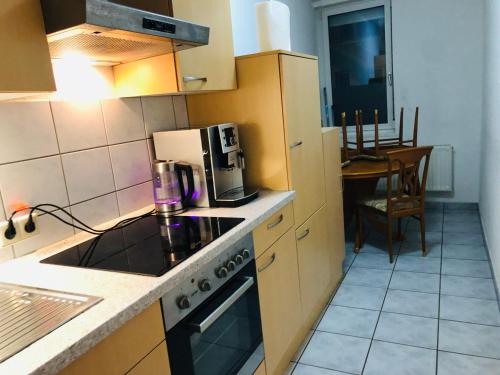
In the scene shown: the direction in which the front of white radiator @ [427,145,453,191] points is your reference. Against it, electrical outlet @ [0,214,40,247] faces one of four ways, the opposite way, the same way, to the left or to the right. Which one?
to the left

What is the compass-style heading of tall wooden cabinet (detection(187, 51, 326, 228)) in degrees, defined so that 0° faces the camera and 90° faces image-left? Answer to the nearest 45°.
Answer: approximately 315°

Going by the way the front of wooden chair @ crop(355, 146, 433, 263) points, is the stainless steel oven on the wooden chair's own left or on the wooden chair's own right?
on the wooden chair's own left

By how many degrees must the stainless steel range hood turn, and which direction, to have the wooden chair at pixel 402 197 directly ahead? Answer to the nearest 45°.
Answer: approximately 90° to its left

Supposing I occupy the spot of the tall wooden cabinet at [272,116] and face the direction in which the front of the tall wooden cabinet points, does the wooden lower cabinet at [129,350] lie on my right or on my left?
on my right

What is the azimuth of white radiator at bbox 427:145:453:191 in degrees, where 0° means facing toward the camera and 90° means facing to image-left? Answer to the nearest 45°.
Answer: approximately 0°

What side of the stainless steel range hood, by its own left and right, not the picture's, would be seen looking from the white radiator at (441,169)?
left

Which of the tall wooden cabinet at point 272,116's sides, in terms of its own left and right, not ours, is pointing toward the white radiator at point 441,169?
left

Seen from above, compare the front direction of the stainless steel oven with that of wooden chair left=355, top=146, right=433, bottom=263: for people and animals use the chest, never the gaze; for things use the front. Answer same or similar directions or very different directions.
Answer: very different directions

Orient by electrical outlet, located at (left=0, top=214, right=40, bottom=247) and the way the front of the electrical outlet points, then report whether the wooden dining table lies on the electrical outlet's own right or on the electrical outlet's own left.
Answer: on the electrical outlet's own left

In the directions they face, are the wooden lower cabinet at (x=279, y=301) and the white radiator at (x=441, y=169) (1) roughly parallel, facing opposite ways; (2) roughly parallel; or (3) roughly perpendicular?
roughly perpendicular

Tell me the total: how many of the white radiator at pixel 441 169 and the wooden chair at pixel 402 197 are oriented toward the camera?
1
